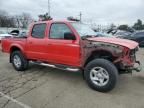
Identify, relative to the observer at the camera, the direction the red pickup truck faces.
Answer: facing the viewer and to the right of the viewer
